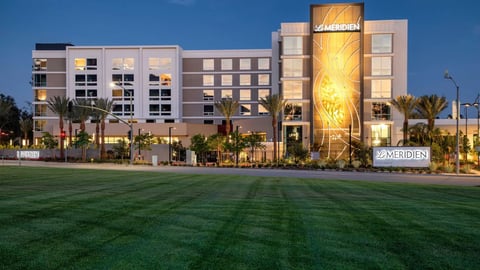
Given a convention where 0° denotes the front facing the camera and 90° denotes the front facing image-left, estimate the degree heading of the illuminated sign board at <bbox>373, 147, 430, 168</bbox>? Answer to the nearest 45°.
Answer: approximately 0°
